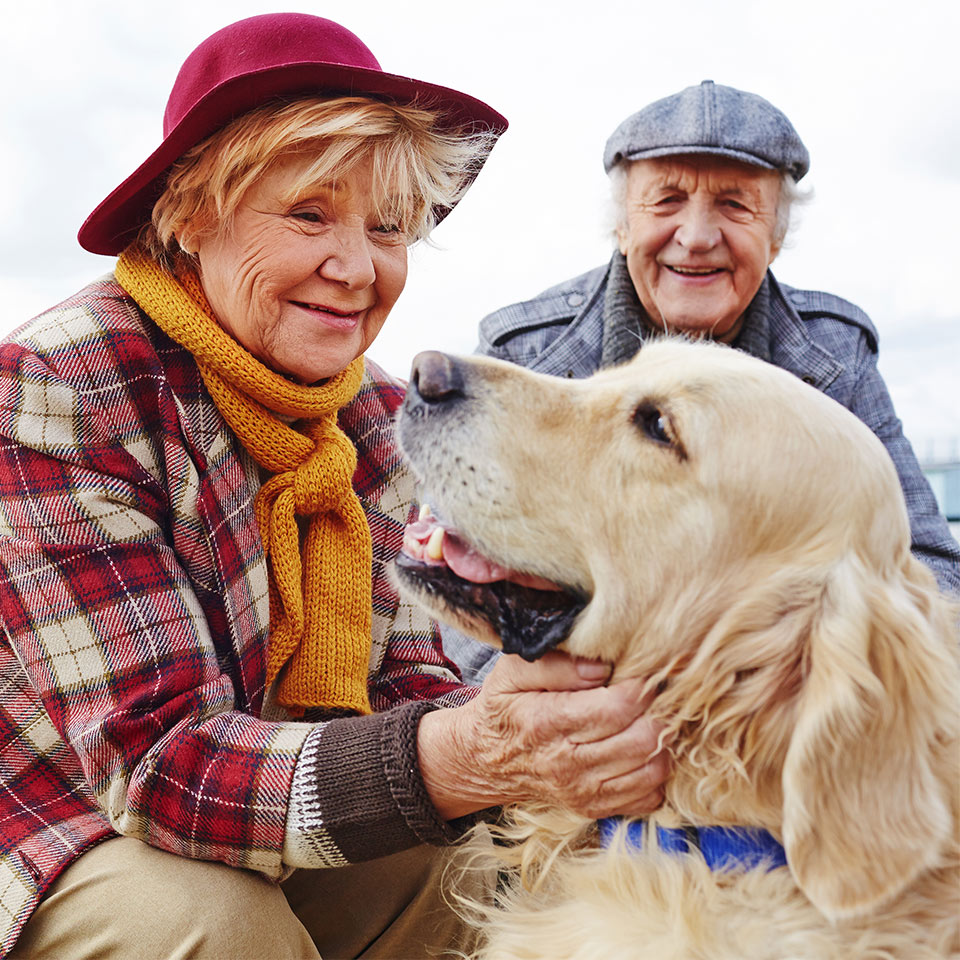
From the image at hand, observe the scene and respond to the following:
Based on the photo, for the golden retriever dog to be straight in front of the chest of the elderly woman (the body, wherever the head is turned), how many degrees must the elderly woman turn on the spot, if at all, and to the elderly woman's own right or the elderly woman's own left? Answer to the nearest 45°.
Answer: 0° — they already face it

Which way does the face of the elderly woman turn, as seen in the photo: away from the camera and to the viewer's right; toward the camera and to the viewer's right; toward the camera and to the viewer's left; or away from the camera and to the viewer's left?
toward the camera and to the viewer's right

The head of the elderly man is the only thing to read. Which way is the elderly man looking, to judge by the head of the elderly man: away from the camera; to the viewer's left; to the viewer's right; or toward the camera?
toward the camera

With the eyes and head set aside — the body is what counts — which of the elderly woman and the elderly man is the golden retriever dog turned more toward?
the elderly woman

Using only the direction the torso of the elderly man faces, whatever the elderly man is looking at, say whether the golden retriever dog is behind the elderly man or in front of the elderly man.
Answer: in front

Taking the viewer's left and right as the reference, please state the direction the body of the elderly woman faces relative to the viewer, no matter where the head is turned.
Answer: facing the viewer and to the right of the viewer

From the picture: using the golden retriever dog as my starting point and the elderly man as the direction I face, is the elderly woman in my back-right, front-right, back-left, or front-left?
front-left

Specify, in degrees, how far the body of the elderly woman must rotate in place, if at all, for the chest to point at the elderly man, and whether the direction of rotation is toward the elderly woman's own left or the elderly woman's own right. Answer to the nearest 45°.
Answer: approximately 90° to the elderly woman's own left

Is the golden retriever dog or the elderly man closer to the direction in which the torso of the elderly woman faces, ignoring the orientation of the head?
the golden retriever dog
